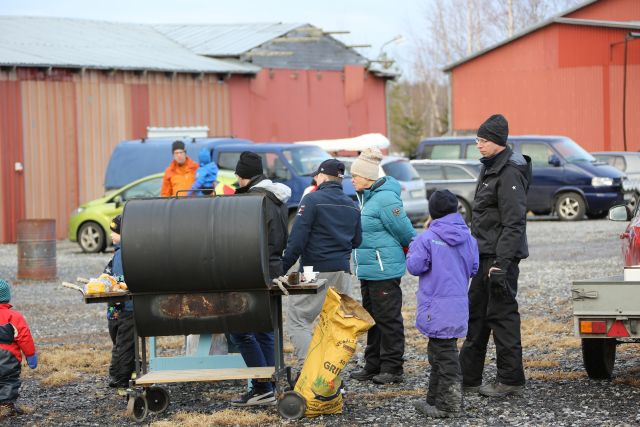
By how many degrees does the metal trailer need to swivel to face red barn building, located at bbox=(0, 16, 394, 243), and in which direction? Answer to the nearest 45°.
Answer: approximately 45° to its left

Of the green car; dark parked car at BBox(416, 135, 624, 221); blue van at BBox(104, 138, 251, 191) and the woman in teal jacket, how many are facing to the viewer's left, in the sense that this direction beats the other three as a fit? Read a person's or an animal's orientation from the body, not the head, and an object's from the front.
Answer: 2

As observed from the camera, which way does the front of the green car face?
facing to the left of the viewer

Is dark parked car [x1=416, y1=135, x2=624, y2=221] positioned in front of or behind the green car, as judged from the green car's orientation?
behind

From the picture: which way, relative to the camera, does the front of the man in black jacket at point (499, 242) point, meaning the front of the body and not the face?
to the viewer's left

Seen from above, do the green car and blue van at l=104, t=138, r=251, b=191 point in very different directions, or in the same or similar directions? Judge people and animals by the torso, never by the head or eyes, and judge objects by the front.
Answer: very different directions

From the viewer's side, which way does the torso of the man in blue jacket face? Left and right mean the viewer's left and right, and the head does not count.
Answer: facing away from the viewer and to the left of the viewer

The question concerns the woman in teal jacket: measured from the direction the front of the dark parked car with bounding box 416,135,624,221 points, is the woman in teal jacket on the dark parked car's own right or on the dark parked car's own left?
on the dark parked car's own right

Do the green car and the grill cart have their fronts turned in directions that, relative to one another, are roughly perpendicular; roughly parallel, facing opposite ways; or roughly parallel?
roughly perpendicular

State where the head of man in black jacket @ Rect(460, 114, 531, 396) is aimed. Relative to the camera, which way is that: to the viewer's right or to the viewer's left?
to the viewer's left

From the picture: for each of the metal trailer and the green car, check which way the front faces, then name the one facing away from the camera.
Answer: the metal trailer

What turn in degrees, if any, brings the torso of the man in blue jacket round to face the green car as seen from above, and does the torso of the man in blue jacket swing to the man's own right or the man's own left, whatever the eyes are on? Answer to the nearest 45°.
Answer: approximately 45° to the man's own right

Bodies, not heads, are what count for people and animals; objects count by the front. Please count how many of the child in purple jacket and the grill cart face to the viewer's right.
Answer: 0

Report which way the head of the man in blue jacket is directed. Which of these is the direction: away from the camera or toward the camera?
away from the camera

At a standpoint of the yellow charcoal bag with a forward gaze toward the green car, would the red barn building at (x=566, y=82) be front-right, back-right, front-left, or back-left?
front-right

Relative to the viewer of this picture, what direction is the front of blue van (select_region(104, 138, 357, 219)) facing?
facing the viewer and to the right of the viewer

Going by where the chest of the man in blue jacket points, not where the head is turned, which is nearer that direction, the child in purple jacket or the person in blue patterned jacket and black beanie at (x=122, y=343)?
the person in blue patterned jacket and black beanie

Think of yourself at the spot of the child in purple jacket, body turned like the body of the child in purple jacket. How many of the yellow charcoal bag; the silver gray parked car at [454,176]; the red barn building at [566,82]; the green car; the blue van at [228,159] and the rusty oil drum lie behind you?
0
